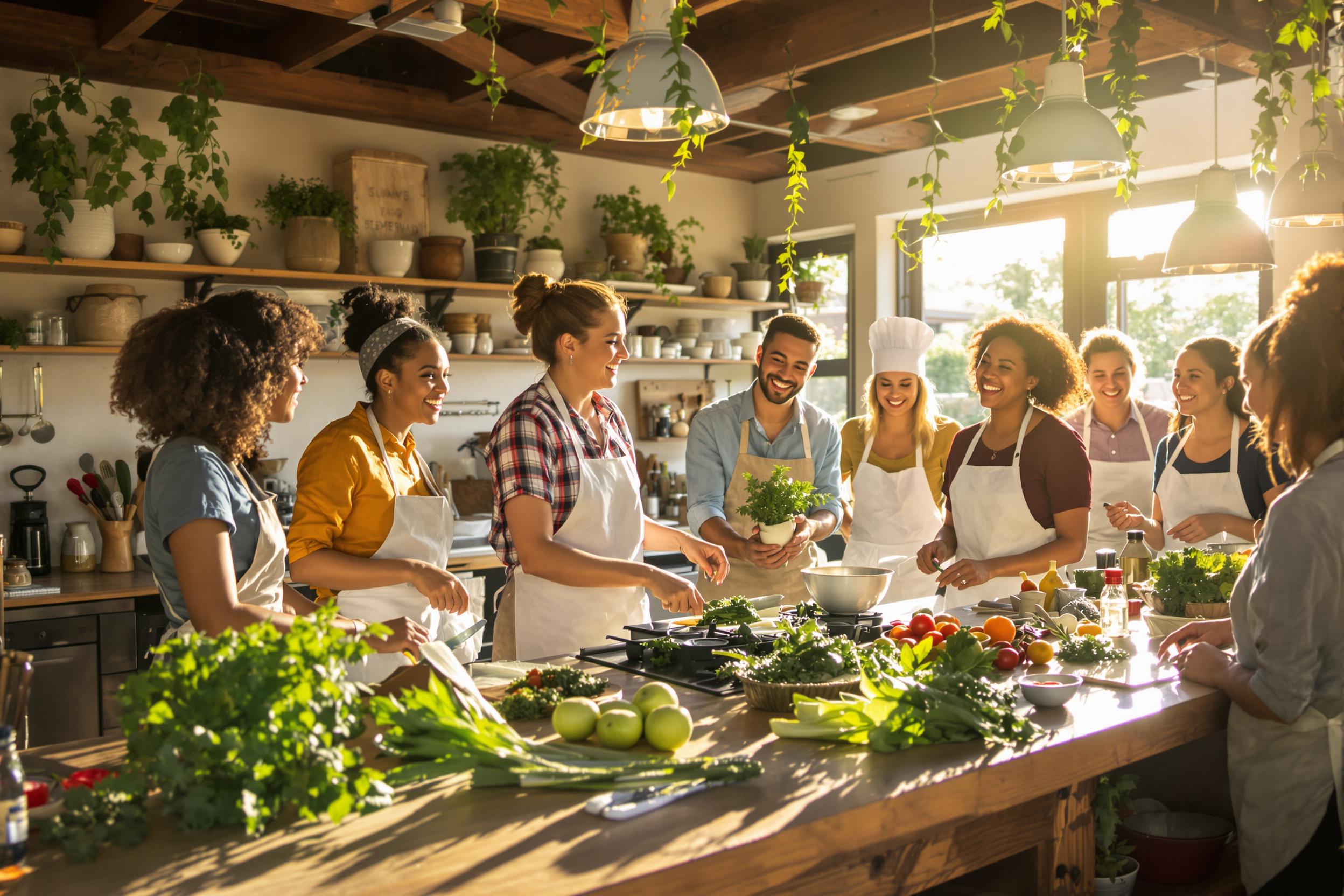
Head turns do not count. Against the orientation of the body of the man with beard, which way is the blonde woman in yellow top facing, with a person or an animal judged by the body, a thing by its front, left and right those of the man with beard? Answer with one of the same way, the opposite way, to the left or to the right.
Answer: the same way

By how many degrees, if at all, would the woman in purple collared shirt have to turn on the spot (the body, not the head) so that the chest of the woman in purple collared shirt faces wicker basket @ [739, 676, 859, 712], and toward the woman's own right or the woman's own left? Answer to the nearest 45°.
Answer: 0° — they already face it

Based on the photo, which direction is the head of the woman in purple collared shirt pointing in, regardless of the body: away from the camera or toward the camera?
toward the camera

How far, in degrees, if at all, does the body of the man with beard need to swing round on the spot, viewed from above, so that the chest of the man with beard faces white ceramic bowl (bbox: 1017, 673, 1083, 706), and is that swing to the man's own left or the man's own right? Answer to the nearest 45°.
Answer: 0° — they already face it

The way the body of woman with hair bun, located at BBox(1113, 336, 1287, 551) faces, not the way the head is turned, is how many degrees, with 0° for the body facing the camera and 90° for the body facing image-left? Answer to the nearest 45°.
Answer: approximately 45°

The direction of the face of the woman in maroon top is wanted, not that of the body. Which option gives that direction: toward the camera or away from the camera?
toward the camera

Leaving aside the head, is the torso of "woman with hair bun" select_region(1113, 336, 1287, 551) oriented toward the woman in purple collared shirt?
no

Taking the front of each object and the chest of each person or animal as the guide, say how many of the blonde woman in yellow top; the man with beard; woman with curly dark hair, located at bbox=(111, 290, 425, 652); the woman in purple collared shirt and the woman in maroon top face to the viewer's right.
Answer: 1

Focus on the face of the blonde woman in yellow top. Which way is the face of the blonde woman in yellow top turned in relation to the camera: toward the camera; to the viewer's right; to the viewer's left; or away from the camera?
toward the camera

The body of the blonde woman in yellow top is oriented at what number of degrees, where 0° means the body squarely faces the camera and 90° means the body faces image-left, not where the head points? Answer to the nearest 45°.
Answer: approximately 0°

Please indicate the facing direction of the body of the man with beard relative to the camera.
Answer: toward the camera

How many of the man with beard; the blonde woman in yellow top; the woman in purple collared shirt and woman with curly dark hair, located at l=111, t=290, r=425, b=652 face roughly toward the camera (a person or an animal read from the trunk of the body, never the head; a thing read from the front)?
3

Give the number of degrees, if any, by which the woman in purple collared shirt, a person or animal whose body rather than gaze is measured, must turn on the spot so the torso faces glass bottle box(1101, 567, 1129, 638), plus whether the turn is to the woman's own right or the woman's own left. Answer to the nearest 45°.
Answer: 0° — they already face it

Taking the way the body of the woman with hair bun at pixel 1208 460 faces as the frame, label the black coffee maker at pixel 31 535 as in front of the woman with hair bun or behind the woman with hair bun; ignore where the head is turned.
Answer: in front

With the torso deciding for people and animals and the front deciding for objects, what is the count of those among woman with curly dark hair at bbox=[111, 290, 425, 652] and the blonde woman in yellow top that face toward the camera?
1

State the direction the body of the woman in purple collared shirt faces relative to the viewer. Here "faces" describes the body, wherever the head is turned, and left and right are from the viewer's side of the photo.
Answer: facing the viewer

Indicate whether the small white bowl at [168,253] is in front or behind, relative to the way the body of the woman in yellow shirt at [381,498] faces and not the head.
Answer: behind

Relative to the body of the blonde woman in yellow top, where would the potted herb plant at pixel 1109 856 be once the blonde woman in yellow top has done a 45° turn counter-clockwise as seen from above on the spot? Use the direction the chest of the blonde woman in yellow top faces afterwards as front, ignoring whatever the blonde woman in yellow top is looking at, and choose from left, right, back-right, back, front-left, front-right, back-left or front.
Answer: front-right

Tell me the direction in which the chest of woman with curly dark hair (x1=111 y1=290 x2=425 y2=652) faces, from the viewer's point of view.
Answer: to the viewer's right

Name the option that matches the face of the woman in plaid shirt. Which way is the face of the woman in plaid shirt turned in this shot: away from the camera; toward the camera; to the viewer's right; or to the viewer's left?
to the viewer's right
